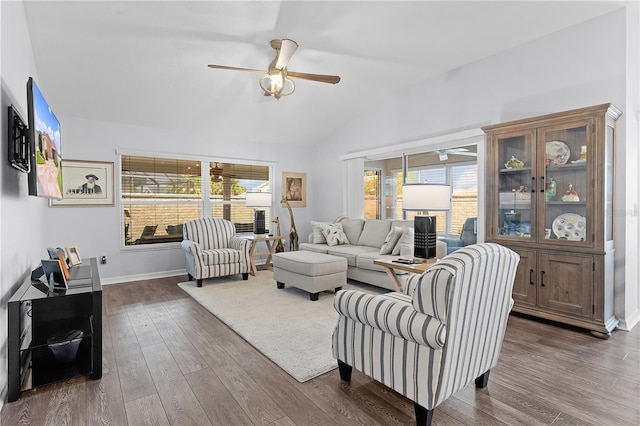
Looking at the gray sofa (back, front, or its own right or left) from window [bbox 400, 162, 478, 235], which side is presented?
back

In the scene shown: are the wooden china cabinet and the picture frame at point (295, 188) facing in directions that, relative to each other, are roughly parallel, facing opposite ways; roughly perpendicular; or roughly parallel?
roughly perpendicular

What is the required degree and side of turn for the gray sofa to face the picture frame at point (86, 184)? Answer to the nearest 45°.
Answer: approximately 45° to its right

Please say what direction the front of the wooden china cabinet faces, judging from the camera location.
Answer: facing the viewer and to the left of the viewer

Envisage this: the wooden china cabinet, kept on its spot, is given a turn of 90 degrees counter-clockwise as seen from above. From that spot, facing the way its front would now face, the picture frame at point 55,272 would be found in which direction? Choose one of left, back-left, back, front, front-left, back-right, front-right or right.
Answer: right

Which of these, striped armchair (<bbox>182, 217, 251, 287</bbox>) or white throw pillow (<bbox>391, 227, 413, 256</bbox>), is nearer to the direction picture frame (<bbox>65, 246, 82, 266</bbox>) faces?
the white throw pillow

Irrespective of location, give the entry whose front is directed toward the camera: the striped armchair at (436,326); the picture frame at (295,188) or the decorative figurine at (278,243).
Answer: the picture frame

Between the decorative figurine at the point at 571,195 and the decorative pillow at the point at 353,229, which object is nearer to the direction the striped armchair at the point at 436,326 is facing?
the decorative pillow

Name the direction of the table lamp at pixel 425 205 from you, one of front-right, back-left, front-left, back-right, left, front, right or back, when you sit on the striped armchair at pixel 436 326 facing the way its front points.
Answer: front-right

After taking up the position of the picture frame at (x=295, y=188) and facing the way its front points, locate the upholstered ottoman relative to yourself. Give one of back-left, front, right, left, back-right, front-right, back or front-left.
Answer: front
